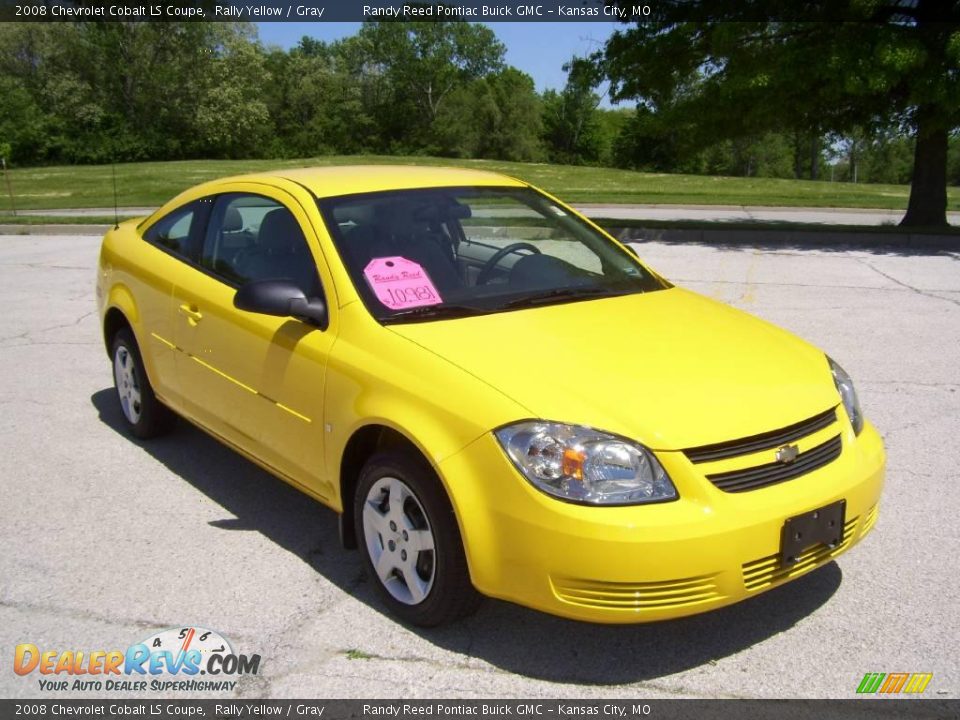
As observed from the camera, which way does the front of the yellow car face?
facing the viewer and to the right of the viewer
